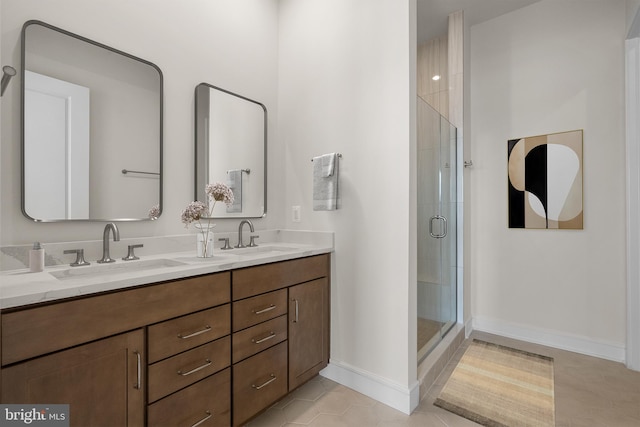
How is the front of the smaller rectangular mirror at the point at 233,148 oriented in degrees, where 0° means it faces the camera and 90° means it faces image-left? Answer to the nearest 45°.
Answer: approximately 315°

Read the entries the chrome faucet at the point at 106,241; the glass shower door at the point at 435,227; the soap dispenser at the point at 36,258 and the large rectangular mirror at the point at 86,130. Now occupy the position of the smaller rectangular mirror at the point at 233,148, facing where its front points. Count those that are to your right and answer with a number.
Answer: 3

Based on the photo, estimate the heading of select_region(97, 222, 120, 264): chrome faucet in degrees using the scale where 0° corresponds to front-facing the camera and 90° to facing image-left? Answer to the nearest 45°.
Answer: approximately 315°

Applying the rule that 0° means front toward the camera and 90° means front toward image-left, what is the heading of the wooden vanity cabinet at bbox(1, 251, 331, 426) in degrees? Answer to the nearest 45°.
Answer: approximately 315°

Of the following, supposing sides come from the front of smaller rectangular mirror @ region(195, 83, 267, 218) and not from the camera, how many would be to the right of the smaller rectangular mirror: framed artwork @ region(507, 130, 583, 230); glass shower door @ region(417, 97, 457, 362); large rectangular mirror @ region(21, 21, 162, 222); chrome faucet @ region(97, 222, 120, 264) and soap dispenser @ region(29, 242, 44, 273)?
3
